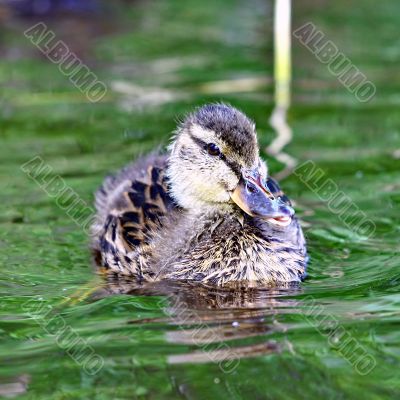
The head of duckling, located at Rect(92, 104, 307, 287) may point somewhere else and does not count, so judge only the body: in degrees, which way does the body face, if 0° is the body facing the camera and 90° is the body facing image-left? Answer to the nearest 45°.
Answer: approximately 315°
